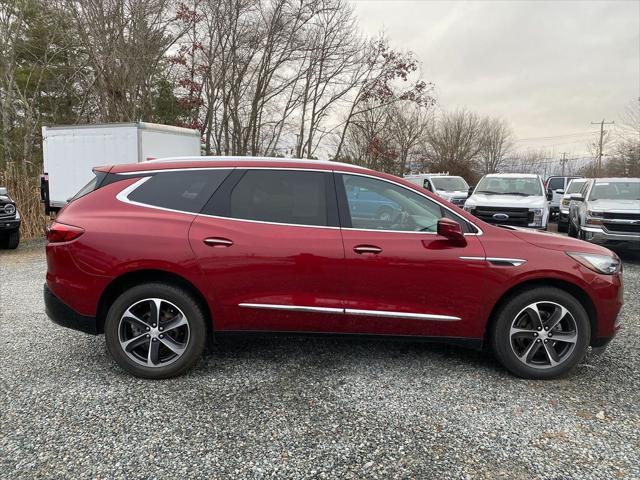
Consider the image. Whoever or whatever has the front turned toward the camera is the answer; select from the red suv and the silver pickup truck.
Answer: the silver pickup truck

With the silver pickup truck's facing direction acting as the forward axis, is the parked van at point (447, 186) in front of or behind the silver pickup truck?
behind

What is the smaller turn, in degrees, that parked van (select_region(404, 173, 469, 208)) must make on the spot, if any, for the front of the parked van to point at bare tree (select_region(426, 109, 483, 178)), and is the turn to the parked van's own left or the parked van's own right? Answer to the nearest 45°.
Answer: approximately 135° to the parked van's own left

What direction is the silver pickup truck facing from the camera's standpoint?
toward the camera

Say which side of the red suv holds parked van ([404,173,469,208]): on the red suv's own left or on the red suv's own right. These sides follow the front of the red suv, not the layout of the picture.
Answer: on the red suv's own left

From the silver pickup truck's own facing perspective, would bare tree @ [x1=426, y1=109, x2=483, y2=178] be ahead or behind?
behind

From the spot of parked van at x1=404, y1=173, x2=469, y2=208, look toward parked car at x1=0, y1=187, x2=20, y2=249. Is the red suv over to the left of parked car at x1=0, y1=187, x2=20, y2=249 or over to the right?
left

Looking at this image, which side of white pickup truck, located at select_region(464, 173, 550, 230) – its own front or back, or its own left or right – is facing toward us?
front

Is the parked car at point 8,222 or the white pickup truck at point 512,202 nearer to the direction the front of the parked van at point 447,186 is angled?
the white pickup truck

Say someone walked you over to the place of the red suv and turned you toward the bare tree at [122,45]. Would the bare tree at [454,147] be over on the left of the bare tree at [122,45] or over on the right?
right

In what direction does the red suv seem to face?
to the viewer's right

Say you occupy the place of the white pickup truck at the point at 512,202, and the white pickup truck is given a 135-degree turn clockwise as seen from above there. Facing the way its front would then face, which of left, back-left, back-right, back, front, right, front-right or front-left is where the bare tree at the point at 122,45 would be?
front-left

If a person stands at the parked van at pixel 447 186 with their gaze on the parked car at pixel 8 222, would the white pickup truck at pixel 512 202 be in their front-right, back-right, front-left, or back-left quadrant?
front-left

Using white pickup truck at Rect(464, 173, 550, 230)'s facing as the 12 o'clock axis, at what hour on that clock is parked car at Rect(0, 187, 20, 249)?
The parked car is roughly at 2 o'clock from the white pickup truck.

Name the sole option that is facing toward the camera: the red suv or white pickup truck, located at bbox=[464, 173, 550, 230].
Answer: the white pickup truck

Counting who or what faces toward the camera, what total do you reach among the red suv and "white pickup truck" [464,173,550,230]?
1
